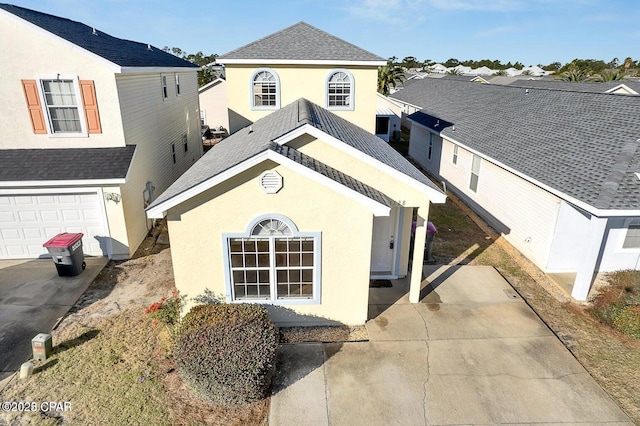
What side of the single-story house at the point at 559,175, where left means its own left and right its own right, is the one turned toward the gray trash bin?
right

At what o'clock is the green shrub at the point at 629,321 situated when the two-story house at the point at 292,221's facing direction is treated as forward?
The green shrub is roughly at 9 o'clock from the two-story house.

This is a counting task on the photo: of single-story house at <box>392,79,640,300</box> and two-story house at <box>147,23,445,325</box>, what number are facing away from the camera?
0

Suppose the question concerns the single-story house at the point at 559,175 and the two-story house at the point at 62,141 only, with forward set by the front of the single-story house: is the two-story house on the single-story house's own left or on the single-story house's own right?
on the single-story house's own right

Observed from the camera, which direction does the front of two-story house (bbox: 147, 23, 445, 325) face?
facing the viewer

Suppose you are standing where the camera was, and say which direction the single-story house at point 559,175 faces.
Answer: facing the viewer and to the right of the viewer

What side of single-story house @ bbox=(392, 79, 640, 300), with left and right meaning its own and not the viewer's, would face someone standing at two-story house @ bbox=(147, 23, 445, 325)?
right

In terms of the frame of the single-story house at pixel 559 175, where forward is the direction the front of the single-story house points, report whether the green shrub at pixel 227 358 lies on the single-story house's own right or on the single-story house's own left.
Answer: on the single-story house's own right

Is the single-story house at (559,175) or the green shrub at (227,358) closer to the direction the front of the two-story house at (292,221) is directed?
the green shrub

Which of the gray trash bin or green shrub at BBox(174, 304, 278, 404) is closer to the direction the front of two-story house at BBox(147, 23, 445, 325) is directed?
the green shrub

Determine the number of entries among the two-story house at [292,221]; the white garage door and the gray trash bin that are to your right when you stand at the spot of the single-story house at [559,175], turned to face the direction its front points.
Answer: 3

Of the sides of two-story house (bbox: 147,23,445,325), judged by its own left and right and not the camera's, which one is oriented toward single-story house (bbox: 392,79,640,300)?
left

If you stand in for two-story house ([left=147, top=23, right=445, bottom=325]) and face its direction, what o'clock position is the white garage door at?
The white garage door is roughly at 4 o'clock from the two-story house.
